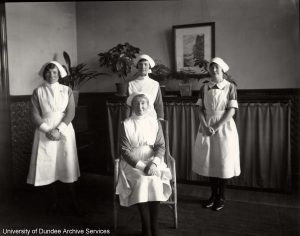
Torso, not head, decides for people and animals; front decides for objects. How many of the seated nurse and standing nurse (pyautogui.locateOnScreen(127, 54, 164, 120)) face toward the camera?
2

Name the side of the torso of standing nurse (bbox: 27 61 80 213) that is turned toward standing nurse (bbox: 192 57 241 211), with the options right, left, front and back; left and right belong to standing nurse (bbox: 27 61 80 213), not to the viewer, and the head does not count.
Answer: left

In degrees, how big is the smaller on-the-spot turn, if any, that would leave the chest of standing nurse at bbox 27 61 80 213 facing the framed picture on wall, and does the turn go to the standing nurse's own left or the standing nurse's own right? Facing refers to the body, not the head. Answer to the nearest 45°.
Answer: approximately 135° to the standing nurse's own left

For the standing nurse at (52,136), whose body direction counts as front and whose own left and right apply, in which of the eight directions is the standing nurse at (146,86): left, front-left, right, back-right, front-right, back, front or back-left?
left

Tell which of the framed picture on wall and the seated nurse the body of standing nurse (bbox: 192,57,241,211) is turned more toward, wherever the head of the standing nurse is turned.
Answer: the seated nurse

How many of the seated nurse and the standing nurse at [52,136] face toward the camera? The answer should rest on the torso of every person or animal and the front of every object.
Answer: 2

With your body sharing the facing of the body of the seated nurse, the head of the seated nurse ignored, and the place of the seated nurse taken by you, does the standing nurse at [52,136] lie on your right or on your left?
on your right

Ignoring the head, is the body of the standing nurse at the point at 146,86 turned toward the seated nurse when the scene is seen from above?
yes
